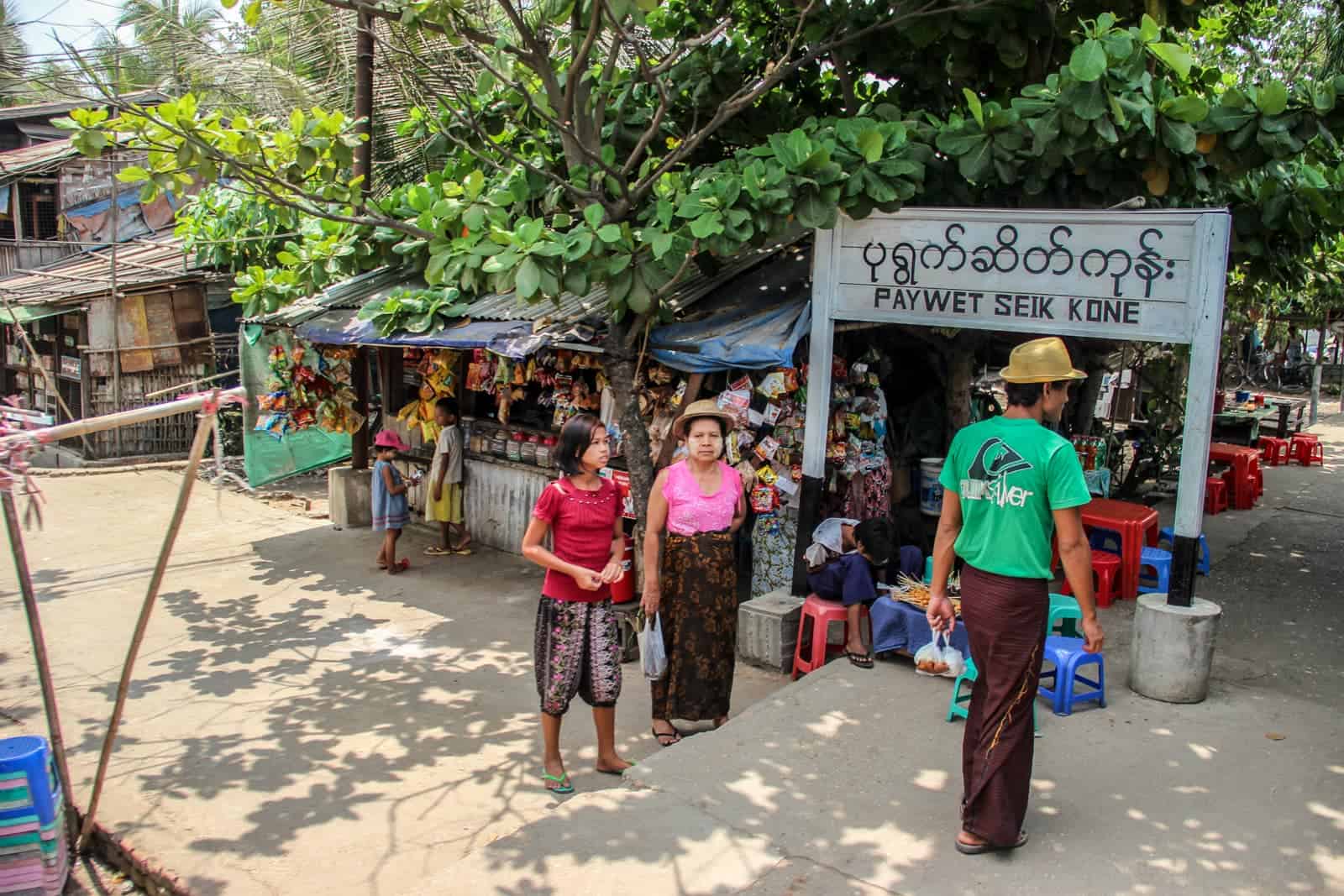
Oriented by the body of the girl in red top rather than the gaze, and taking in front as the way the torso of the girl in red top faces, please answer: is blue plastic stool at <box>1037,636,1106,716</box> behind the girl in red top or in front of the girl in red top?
in front

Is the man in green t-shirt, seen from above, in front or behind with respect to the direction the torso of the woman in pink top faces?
in front

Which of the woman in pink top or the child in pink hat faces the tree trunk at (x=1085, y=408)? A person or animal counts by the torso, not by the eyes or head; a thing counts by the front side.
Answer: the child in pink hat

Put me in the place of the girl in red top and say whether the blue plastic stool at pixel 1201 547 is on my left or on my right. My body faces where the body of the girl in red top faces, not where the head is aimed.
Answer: on my left

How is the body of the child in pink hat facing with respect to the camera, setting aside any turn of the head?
to the viewer's right

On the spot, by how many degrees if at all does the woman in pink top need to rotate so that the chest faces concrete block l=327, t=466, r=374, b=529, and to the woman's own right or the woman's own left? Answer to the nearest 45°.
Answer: approximately 135° to the woman's own right

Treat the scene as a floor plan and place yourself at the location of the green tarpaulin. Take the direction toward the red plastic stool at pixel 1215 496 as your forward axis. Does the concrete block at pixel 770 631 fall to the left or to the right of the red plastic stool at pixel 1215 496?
right

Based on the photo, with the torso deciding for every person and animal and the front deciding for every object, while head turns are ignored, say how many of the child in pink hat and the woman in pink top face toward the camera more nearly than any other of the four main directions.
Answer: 1

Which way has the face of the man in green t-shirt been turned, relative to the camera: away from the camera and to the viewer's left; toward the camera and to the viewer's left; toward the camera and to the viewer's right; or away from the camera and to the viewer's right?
away from the camera and to the viewer's right

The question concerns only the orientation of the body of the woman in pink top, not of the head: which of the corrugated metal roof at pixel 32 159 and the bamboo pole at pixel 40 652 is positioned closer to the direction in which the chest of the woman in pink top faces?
the bamboo pole

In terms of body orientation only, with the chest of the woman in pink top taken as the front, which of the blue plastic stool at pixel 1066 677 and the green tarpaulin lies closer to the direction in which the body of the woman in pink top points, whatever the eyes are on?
the blue plastic stool

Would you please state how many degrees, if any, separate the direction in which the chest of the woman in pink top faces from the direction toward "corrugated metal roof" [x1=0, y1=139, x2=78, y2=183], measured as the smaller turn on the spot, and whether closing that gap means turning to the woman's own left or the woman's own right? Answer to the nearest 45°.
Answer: approximately 135° to the woman's own right

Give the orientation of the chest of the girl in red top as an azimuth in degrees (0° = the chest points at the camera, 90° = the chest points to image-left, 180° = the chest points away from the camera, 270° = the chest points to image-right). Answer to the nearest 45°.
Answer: approximately 315°

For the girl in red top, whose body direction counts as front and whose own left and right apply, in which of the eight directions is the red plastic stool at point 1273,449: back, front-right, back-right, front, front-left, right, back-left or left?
left

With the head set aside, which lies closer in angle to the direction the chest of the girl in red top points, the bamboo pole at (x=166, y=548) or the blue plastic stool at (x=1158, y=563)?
the blue plastic stool

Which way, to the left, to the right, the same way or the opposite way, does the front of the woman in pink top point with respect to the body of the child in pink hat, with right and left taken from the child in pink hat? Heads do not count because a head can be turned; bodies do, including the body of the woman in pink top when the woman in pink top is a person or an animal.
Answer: to the right

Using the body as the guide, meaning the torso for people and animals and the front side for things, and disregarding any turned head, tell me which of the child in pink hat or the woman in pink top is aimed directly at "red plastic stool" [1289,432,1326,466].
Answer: the child in pink hat
